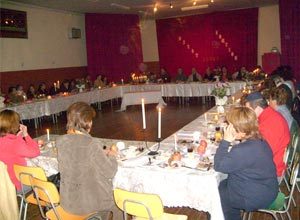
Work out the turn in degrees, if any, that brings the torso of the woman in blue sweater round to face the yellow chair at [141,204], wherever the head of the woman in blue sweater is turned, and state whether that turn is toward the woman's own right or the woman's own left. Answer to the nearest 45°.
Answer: approximately 90° to the woman's own left

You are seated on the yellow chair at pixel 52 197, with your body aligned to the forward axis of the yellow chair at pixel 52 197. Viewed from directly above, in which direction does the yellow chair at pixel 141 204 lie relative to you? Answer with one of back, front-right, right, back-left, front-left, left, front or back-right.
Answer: right

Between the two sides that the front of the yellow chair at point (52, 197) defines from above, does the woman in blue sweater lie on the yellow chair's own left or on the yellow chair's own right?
on the yellow chair's own right

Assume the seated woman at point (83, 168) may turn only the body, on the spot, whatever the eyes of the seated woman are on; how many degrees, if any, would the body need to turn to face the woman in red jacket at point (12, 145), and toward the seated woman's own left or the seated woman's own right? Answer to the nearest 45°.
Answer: approximately 90° to the seated woman's own left

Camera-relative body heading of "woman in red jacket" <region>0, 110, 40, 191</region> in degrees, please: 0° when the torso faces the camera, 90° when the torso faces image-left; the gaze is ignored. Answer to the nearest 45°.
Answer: approximately 225°

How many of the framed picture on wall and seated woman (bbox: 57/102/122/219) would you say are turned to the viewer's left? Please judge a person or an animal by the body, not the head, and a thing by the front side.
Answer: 0

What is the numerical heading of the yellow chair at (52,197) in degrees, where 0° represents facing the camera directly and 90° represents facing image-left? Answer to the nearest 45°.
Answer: approximately 225°

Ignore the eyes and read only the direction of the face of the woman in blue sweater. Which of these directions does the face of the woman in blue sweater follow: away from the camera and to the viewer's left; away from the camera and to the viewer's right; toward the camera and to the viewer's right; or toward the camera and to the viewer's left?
away from the camera and to the viewer's left

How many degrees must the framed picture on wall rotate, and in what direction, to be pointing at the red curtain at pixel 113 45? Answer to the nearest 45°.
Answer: approximately 90° to its left

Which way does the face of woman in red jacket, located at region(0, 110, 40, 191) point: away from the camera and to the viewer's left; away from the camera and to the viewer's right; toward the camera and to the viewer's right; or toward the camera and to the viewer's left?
away from the camera and to the viewer's right
